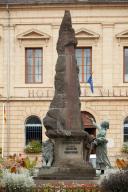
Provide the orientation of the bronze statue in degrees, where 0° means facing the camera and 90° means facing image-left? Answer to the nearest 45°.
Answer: approximately 90°

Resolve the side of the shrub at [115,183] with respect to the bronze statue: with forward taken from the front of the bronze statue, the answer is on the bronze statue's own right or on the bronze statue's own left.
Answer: on the bronze statue's own left

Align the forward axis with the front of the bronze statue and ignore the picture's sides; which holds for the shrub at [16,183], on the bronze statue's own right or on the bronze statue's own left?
on the bronze statue's own left
